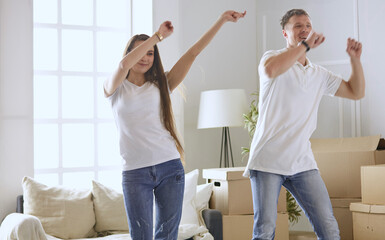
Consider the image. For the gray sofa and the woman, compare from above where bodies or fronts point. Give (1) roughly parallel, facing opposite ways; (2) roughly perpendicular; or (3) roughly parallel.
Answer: roughly parallel

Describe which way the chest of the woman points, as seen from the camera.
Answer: toward the camera

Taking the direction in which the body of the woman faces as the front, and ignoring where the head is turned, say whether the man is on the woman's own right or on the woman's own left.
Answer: on the woman's own left

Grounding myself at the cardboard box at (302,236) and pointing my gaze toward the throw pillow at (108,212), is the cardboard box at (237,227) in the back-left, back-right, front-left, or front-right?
front-left

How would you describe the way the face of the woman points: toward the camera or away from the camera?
toward the camera

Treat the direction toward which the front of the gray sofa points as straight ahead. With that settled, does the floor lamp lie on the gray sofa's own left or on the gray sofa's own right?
on the gray sofa's own left

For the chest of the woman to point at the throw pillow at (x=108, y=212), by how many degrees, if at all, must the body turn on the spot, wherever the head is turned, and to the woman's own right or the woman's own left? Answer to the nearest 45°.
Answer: approximately 180°

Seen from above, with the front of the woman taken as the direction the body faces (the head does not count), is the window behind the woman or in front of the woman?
behind

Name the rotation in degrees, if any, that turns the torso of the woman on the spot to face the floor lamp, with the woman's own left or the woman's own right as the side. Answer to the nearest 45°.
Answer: approximately 180°

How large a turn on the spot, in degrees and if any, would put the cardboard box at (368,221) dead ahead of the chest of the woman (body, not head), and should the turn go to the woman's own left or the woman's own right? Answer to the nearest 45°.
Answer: approximately 135° to the woman's own left

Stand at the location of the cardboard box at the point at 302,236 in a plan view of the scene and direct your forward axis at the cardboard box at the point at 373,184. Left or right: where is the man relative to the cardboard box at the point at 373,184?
right

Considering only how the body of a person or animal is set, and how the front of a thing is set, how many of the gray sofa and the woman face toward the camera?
2

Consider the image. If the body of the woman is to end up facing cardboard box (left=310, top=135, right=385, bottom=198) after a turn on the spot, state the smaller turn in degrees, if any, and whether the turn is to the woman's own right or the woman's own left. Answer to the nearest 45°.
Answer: approximately 135° to the woman's own left
